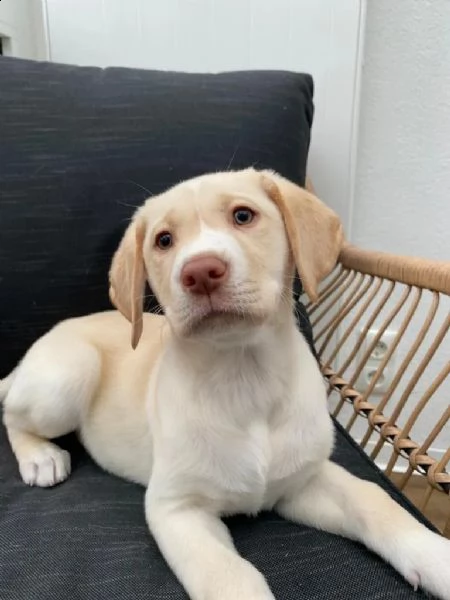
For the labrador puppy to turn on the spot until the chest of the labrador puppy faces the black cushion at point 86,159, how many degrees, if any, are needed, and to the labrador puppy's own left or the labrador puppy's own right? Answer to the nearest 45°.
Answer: approximately 180°

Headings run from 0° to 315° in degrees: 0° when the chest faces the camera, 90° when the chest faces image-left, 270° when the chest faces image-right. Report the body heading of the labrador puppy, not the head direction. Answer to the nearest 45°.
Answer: approximately 315°
